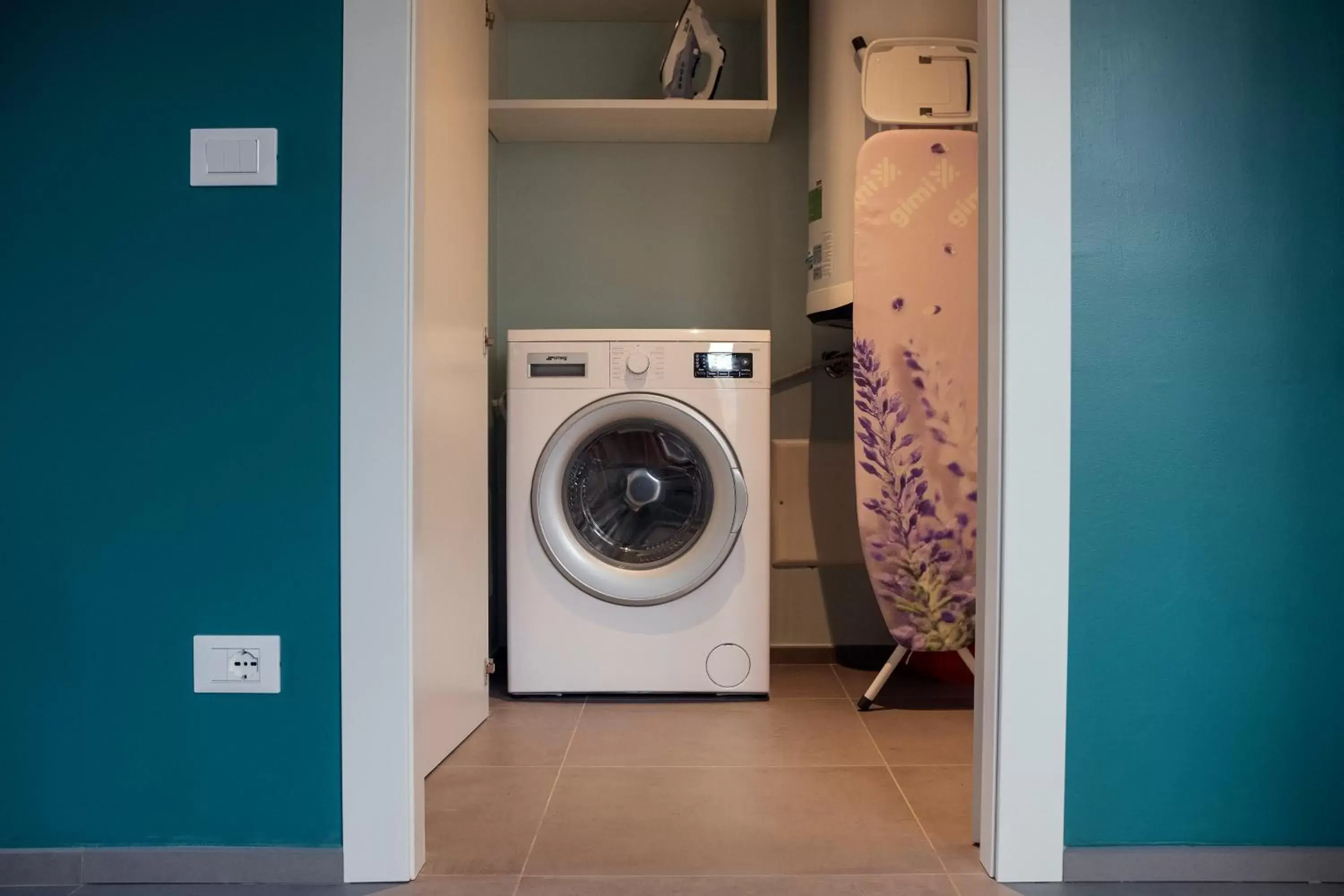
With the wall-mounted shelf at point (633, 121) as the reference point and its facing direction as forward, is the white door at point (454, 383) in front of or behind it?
in front

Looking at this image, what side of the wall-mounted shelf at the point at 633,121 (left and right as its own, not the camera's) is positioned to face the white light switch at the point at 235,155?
front

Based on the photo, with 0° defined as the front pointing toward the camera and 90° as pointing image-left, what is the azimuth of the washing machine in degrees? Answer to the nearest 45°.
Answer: approximately 0°
